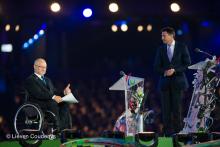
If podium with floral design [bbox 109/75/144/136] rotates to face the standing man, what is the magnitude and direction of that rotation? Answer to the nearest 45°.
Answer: approximately 45° to its left

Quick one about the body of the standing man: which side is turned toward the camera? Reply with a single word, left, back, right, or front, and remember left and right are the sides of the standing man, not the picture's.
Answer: front

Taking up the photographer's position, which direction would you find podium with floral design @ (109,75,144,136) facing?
facing the viewer and to the right of the viewer

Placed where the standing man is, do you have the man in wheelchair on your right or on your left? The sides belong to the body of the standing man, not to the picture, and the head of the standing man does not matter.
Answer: on your right
